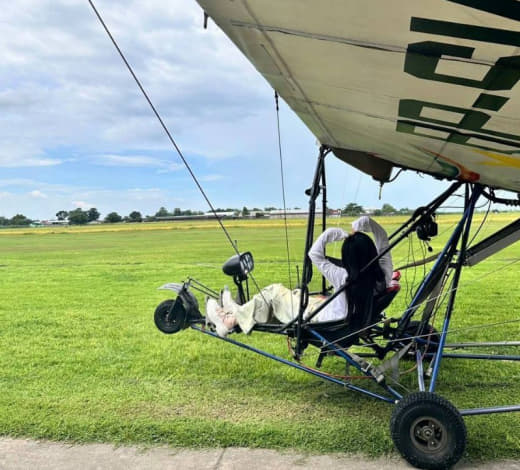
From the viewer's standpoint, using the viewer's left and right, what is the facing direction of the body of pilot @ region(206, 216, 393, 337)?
facing away from the viewer and to the left of the viewer

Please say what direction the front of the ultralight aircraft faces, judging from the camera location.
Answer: facing to the left of the viewer
